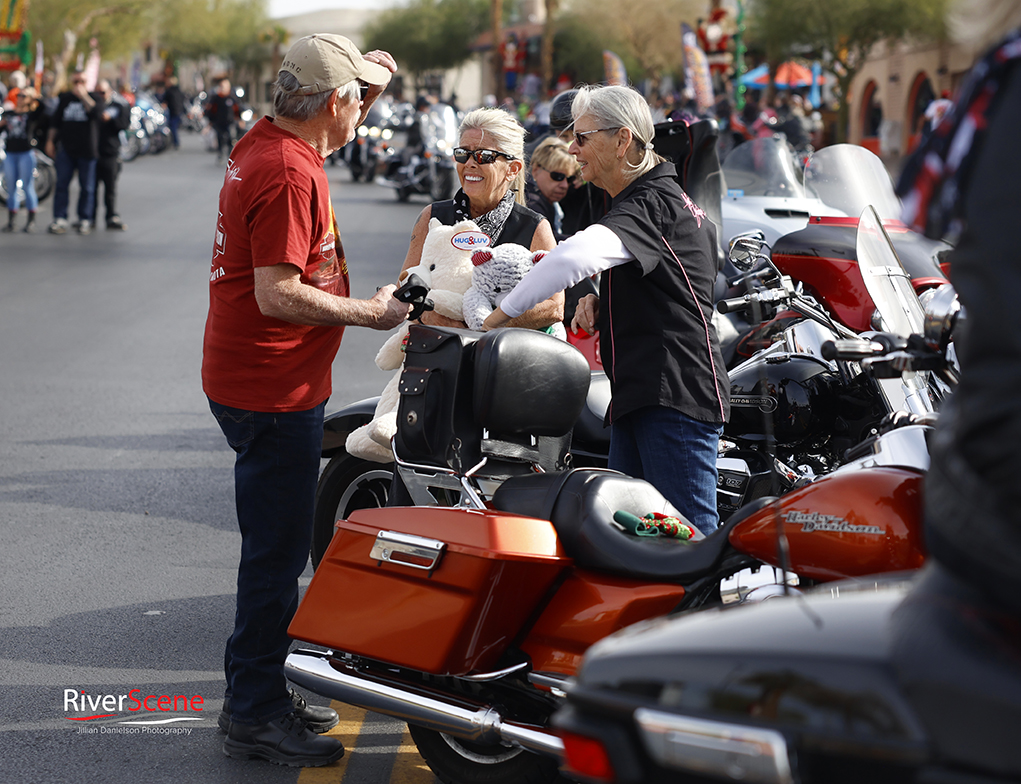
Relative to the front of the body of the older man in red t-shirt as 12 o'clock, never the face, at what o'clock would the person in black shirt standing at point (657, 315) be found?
The person in black shirt standing is roughly at 12 o'clock from the older man in red t-shirt.

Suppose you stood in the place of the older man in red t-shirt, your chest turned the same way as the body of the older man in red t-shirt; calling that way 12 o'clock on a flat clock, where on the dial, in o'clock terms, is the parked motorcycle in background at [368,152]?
The parked motorcycle in background is roughly at 9 o'clock from the older man in red t-shirt.

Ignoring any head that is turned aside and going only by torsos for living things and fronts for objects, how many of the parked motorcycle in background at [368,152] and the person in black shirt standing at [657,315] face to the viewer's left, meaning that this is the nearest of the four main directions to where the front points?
1

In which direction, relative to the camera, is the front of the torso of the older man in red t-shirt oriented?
to the viewer's right

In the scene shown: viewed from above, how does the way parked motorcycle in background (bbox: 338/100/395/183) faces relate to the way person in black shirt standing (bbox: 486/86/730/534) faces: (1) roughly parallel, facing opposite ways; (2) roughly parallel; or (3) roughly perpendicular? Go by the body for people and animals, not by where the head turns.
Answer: roughly perpendicular

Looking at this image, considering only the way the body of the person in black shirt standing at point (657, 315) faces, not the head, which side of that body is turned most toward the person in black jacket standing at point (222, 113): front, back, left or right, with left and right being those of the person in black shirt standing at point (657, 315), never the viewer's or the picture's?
right

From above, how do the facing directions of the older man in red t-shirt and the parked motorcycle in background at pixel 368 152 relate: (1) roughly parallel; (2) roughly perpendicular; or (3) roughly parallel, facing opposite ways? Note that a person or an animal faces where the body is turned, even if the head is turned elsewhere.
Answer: roughly perpendicular

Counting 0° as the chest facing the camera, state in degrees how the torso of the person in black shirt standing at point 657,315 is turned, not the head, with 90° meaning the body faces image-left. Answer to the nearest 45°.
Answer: approximately 90°

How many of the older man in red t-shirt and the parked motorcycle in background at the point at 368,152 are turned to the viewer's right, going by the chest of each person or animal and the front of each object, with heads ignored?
1

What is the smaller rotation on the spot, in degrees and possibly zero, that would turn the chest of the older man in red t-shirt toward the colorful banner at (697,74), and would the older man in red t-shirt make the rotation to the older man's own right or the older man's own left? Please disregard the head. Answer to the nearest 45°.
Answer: approximately 90° to the older man's own left

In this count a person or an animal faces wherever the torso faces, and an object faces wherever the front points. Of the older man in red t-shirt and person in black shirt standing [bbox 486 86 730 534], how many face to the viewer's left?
1

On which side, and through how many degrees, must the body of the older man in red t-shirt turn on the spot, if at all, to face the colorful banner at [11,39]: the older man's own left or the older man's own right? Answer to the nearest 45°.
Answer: approximately 90° to the older man's own left
